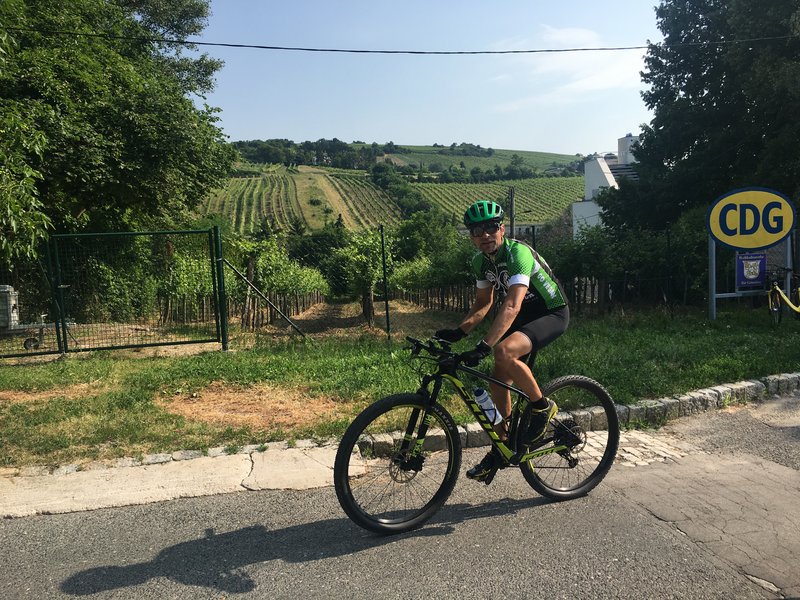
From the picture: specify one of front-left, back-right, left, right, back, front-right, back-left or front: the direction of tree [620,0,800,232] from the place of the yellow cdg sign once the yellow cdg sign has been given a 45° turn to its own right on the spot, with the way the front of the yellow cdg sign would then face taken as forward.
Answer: back-right

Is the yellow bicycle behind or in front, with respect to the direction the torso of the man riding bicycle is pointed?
behind

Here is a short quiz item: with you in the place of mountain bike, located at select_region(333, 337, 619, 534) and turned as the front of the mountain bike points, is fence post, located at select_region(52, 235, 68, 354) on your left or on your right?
on your right

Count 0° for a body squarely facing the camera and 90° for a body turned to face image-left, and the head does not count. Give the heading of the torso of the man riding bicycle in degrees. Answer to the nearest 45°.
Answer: approximately 45°
